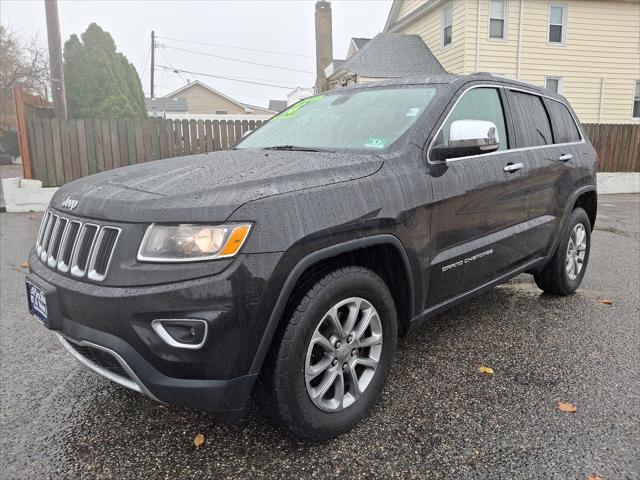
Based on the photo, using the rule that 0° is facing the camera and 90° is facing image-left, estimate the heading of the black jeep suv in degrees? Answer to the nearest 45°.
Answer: approximately 45°

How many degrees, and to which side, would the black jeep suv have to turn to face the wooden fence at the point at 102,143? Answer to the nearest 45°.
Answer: approximately 90° to its right

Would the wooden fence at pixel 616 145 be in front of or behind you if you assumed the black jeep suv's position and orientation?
behind

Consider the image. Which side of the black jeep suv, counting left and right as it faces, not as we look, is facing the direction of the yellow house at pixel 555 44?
back

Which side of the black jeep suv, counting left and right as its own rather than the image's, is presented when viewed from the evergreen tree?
right

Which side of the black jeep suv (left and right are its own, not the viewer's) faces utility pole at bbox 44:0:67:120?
right

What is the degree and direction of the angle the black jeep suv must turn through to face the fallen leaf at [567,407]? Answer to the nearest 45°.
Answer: approximately 135° to its left

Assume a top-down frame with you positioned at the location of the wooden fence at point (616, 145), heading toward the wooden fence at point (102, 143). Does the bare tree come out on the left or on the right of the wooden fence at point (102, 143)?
right

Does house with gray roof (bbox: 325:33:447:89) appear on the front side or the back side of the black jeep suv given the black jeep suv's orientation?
on the back side
